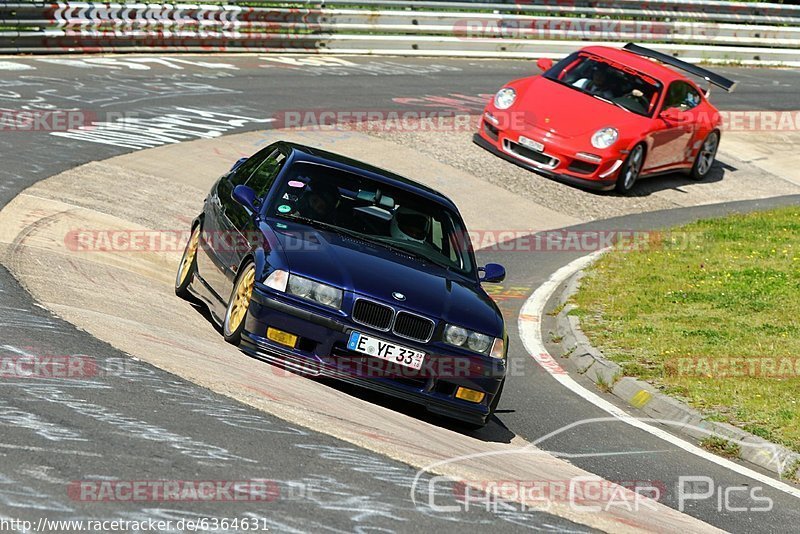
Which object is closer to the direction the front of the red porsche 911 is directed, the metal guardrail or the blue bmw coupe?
the blue bmw coupe

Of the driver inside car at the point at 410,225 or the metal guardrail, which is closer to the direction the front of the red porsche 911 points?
the driver inside car

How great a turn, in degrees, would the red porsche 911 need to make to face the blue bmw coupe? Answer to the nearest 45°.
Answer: approximately 45° to its left

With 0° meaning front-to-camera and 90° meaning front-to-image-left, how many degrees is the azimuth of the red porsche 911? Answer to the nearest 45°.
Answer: approximately 45°

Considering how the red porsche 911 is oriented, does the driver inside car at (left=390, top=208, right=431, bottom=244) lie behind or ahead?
ahead
